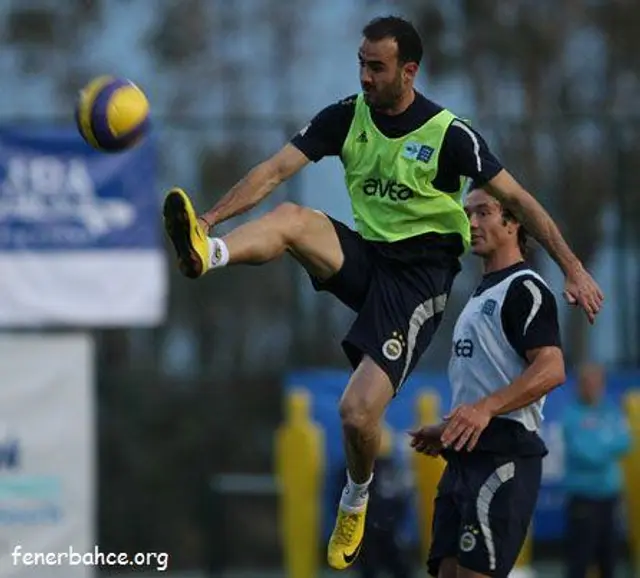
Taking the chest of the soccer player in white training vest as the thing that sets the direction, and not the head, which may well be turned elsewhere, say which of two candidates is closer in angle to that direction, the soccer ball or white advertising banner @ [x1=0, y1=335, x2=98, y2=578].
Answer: the soccer ball

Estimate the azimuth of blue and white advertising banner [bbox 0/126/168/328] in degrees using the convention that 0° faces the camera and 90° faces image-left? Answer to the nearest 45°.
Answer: approximately 0°

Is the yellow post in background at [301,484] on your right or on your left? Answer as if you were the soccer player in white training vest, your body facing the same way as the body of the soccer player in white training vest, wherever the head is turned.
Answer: on your right

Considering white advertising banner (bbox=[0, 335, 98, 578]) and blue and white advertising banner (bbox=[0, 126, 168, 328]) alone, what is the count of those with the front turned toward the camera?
2

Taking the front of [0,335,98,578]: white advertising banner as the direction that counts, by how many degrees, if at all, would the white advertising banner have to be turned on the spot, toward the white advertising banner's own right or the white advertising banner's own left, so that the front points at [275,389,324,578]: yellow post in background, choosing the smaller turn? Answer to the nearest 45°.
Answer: approximately 90° to the white advertising banner's own left
